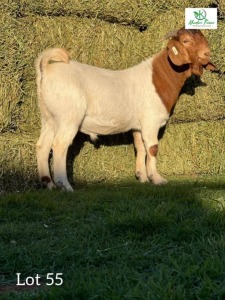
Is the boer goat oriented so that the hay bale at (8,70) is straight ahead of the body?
no

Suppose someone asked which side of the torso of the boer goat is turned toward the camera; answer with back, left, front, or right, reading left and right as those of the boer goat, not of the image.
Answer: right

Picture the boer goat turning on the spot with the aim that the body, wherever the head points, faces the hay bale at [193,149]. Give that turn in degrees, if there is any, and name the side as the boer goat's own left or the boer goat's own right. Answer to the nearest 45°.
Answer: approximately 45° to the boer goat's own left
